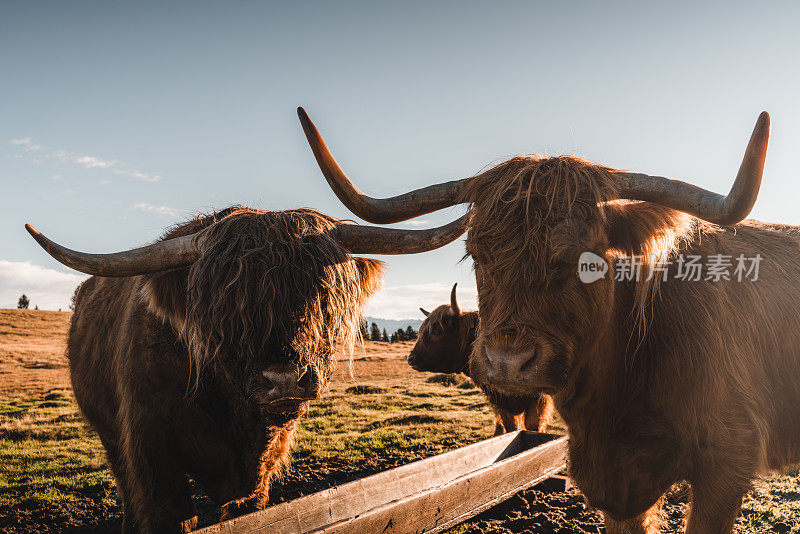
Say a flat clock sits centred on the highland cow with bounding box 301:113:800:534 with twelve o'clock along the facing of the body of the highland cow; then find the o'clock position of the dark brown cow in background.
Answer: The dark brown cow in background is roughly at 4 o'clock from the highland cow.

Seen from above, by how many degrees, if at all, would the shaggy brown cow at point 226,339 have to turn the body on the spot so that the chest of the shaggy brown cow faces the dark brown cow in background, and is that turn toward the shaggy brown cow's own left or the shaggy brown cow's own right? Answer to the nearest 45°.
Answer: approximately 90° to the shaggy brown cow's own left

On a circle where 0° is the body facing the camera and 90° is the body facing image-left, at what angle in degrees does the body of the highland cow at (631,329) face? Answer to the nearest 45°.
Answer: approximately 45°

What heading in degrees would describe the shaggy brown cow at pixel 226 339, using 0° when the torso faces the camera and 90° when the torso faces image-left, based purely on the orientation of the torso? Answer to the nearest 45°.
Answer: approximately 315°

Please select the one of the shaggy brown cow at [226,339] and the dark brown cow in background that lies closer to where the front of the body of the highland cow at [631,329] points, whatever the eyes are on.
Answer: the shaggy brown cow
